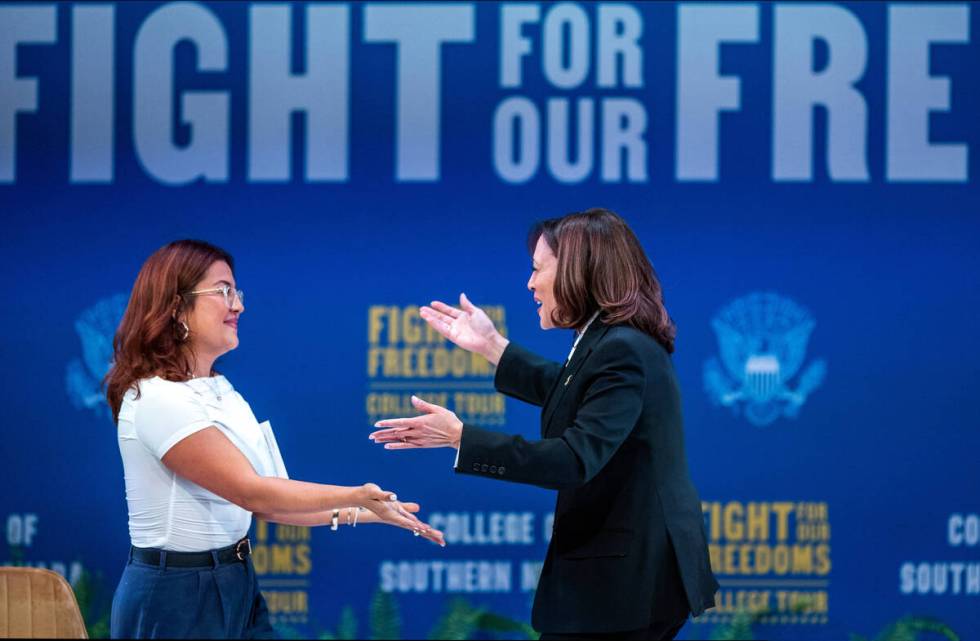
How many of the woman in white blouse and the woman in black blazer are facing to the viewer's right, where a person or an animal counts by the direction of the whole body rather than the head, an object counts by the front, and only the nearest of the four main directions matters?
1

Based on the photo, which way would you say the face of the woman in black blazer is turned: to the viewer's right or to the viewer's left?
to the viewer's left

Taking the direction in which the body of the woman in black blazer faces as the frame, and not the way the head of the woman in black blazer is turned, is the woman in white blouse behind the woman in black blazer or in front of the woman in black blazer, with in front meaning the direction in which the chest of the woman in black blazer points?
in front

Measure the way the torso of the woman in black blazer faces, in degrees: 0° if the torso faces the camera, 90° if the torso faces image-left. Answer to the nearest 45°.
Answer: approximately 90°

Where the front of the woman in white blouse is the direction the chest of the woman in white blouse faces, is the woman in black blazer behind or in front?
in front

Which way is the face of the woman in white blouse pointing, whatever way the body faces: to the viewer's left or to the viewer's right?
to the viewer's right

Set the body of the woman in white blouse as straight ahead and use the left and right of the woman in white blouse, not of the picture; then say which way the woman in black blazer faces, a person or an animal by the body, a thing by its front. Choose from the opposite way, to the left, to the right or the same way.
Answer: the opposite way

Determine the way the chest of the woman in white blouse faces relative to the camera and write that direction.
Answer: to the viewer's right
